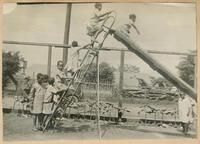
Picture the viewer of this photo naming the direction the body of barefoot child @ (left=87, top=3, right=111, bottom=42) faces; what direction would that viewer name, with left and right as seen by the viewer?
facing to the right of the viewer
